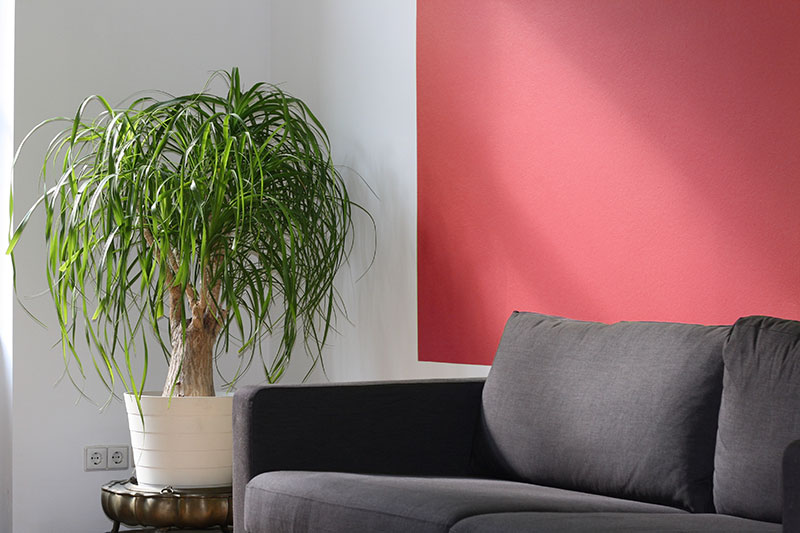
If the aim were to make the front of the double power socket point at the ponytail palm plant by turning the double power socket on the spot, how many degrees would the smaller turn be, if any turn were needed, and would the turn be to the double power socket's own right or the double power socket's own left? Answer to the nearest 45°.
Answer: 0° — it already faces it

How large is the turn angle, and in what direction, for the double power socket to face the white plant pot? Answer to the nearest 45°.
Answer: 0° — it already faces it

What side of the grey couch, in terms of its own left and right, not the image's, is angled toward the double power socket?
right

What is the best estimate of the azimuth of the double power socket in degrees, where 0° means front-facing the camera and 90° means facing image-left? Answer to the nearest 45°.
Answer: approximately 0°

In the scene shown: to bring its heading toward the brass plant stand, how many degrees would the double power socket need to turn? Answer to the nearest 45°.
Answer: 0° — it already faces it

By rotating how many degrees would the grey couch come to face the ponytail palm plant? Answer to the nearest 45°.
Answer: approximately 90° to its right

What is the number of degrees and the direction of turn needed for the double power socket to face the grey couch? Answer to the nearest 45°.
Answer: approximately 45° to its left

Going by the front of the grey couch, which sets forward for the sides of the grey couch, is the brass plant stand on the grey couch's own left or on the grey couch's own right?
on the grey couch's own right
